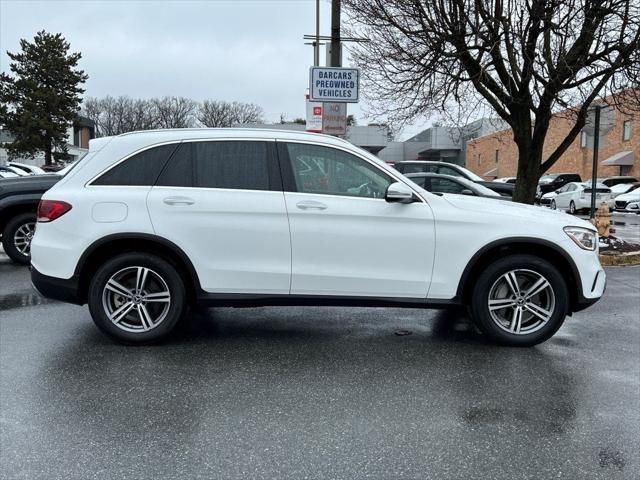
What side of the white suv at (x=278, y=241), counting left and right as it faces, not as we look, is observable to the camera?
right

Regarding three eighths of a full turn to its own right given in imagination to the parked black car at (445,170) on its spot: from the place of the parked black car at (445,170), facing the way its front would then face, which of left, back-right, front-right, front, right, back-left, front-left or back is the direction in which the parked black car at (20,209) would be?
front

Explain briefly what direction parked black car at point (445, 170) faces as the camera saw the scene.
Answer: facing to the right of the viewer

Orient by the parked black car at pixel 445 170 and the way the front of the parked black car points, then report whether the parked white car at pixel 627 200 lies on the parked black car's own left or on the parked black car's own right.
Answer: on the parked black car's own left

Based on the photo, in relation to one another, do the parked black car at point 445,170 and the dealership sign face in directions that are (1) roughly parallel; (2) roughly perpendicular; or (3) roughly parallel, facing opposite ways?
roughly perpendicular

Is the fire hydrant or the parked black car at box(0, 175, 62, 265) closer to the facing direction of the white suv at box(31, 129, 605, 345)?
the fire hydrant

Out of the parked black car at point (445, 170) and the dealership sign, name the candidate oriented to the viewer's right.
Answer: the parked black car
